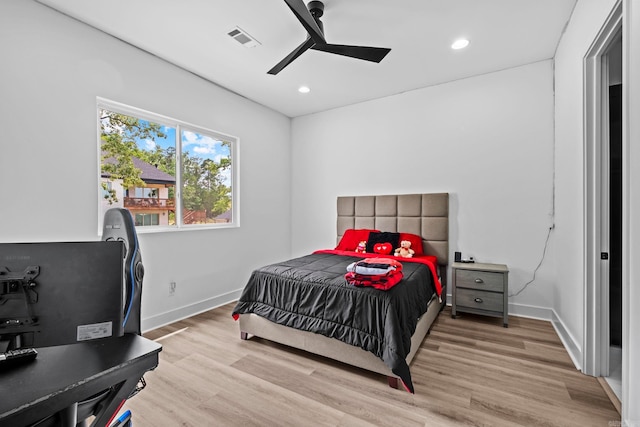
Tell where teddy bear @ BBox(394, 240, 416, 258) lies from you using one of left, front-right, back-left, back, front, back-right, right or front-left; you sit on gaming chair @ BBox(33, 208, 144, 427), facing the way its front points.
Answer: back-left

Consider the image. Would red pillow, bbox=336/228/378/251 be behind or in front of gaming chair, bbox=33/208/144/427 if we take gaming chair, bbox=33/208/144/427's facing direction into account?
behind

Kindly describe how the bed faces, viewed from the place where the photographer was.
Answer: facing the viewer and to the left of the viewer

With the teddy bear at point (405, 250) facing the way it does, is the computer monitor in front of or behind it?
in front

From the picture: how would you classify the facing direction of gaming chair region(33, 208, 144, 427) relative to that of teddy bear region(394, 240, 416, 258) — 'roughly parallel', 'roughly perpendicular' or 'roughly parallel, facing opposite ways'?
roughly parallel

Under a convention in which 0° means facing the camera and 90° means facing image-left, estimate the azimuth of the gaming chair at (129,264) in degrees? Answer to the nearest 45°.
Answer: approximately 45°

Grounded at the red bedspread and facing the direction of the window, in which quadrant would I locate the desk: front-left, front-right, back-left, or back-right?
front-left

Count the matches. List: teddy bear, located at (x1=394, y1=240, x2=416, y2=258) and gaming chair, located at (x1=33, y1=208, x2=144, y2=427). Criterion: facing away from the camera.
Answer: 0

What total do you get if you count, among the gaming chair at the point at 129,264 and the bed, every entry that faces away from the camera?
0

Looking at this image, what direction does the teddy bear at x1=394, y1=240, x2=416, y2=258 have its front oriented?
toward the camera

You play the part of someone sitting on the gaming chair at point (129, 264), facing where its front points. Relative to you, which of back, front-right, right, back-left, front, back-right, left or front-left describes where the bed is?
back-left

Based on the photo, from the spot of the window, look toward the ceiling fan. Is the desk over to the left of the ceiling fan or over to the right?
right

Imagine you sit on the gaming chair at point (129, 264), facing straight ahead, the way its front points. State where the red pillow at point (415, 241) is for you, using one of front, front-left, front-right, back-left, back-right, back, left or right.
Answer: back-left

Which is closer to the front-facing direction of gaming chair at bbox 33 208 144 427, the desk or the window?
the desk
